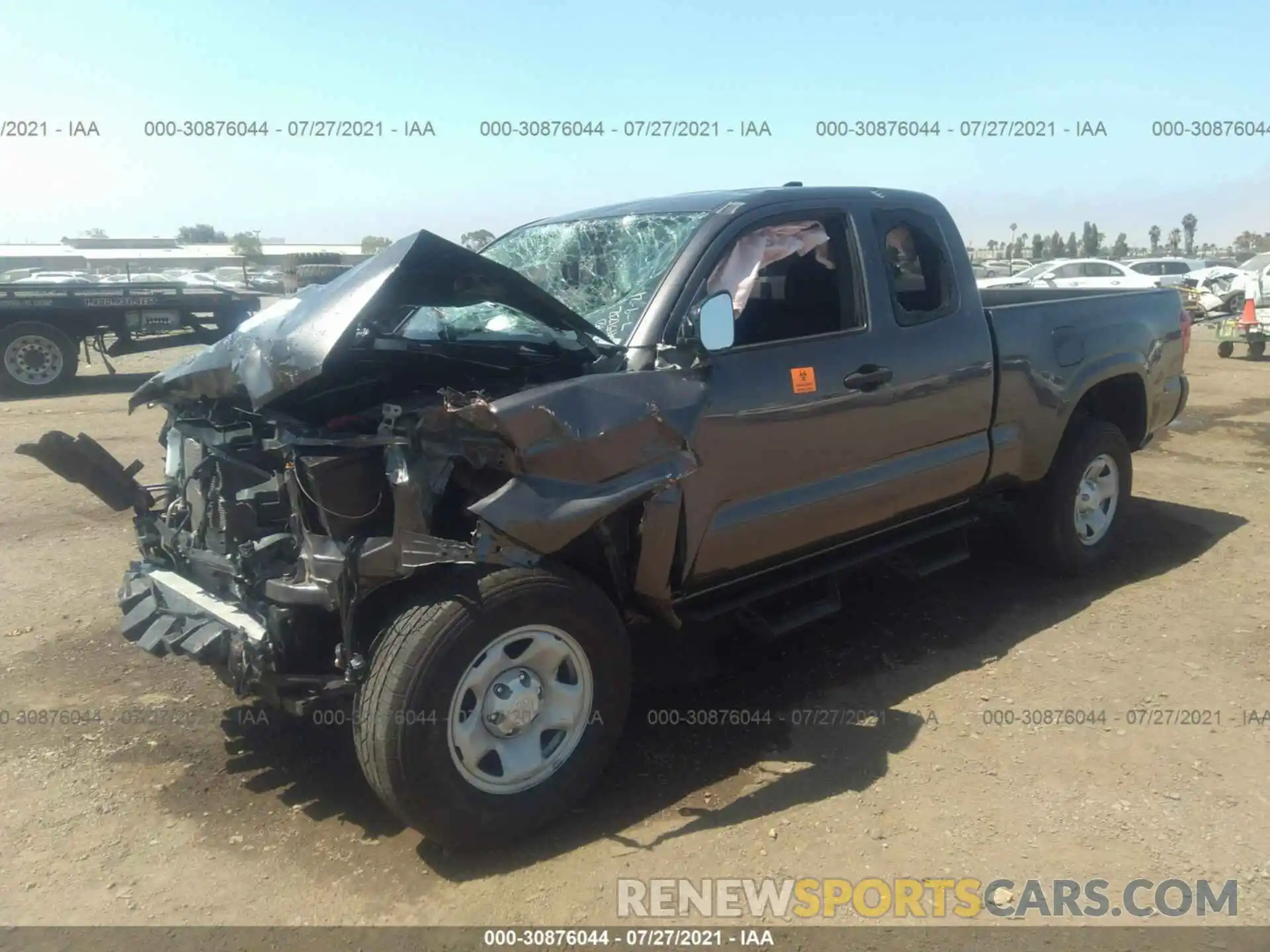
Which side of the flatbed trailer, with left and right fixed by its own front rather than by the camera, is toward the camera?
left

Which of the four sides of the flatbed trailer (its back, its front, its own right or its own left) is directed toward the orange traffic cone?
back

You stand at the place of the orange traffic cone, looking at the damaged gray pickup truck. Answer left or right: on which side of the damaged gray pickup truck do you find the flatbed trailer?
right

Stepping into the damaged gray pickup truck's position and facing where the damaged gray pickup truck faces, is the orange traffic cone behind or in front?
behind

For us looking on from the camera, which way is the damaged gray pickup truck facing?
facing the viewer and to the left of the viewer

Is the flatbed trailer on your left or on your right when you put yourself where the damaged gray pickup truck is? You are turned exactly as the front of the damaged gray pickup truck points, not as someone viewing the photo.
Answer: on your right

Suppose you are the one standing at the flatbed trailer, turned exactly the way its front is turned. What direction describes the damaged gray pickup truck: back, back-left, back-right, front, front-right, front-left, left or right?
left

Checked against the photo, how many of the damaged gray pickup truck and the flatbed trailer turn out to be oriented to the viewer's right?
0
